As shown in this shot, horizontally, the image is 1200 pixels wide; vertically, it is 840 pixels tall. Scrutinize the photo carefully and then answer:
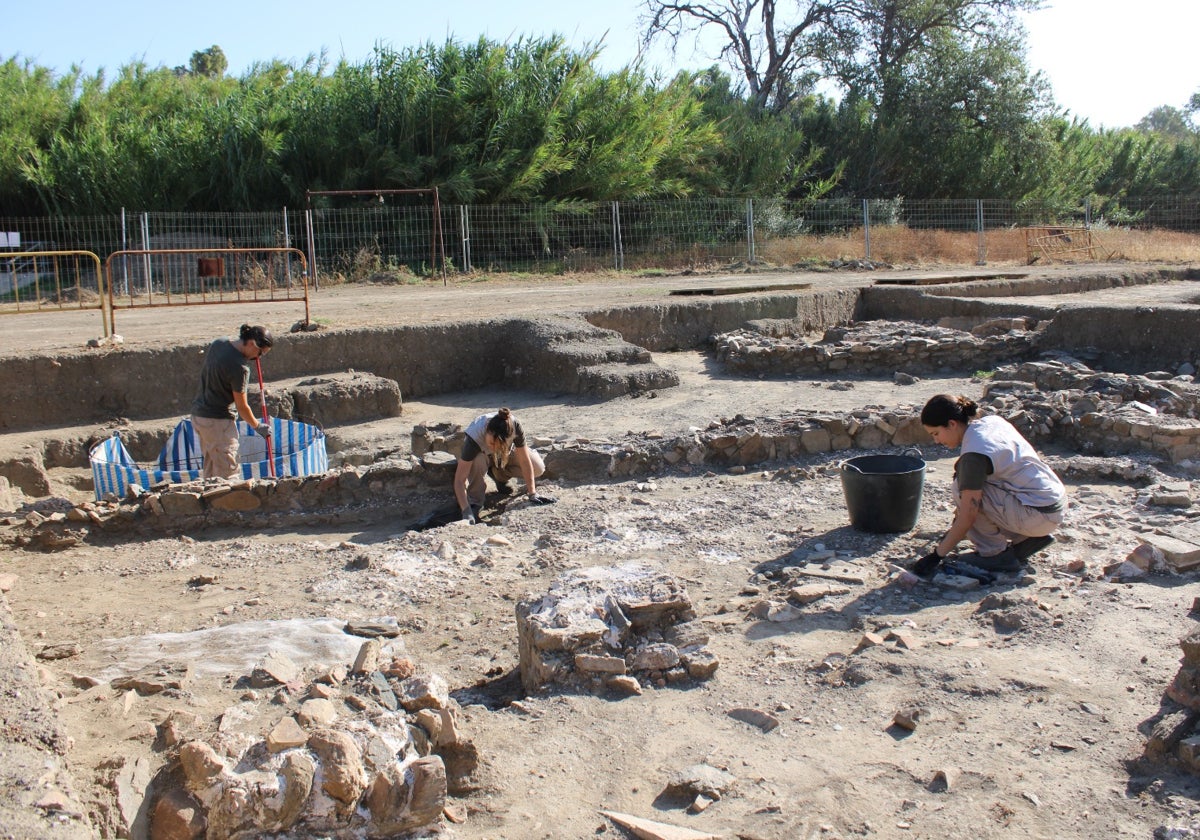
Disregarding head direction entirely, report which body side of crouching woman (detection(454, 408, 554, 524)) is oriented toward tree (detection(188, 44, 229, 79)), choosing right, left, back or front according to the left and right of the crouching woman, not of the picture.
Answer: back

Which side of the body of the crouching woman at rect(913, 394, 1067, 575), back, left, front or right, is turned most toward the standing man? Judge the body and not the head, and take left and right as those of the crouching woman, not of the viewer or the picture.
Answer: front

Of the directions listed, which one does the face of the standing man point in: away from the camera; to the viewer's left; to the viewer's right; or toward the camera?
to the viewer's right

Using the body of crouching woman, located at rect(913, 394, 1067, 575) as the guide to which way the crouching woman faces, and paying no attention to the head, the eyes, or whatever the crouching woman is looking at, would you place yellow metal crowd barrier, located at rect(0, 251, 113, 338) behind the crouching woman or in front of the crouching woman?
in front

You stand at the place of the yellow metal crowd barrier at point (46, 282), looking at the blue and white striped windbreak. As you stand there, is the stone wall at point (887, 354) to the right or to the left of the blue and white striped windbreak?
left

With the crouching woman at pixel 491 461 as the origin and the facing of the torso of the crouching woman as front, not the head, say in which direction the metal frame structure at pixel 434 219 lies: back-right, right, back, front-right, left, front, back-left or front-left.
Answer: back

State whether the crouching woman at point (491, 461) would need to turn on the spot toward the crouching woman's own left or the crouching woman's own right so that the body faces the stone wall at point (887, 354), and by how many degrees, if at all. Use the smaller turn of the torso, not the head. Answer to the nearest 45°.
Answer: approximately 135° to the crouching woman's own left

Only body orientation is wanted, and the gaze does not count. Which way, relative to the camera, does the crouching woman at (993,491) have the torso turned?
to the viewer's left

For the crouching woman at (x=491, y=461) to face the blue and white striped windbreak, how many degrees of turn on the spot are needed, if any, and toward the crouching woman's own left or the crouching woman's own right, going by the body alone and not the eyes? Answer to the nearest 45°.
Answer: approximately 135° to the crouching woman's own right

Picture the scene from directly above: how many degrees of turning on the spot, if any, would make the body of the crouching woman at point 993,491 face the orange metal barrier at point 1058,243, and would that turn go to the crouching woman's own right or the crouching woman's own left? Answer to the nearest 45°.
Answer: approximately 90° to the crouching woman's own right

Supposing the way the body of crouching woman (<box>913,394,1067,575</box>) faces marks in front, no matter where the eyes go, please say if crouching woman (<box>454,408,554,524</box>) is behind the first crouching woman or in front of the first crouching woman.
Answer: in front

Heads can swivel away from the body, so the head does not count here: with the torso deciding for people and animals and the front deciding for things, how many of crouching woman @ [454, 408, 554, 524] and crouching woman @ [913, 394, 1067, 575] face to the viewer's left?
1

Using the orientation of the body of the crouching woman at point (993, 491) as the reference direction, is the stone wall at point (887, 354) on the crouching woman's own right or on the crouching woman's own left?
on the crouching woman's own right

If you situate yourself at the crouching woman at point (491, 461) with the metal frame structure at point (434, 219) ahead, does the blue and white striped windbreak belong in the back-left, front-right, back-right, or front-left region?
front-left

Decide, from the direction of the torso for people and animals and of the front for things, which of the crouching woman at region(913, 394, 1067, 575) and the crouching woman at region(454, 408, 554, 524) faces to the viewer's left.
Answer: the crouching woman at region(913, 394, 1067, 575)

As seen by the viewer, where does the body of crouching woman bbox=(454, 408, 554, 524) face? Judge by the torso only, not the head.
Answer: toward the camera

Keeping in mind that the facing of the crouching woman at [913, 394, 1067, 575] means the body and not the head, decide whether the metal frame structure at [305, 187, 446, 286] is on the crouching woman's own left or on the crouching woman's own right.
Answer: on the crouching woman's own right
